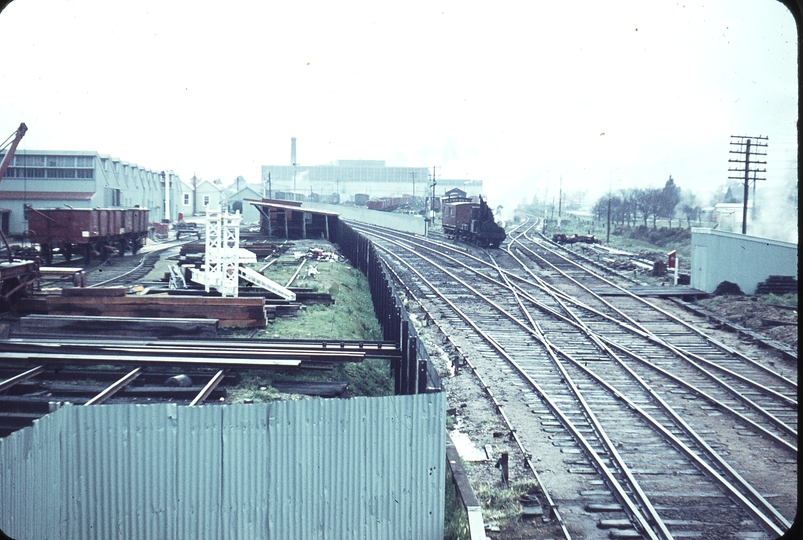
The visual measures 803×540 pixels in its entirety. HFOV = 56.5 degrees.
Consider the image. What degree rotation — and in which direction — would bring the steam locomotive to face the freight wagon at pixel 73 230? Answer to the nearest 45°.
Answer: approximately 90° to its right

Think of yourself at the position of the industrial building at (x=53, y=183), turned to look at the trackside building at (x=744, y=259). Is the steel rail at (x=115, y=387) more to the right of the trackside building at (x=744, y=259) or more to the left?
right

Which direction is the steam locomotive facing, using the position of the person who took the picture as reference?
facing the viewer and to the right of the viewer

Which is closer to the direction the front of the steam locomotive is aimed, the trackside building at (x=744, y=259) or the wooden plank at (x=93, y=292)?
the trackside building

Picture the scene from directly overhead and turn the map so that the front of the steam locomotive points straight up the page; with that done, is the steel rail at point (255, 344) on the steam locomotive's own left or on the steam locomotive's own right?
on the steam locomotive's own right

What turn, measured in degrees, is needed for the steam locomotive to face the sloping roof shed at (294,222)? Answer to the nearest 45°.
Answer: approximately 135° to its right

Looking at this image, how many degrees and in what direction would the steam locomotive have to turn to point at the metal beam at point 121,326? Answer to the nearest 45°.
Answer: approximately 45° to its right

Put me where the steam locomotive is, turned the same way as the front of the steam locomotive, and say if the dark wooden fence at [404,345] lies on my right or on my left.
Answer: on my right

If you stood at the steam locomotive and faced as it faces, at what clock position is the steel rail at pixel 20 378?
The steel rail is roughly at 2 o'clock from the steam locomotive.
